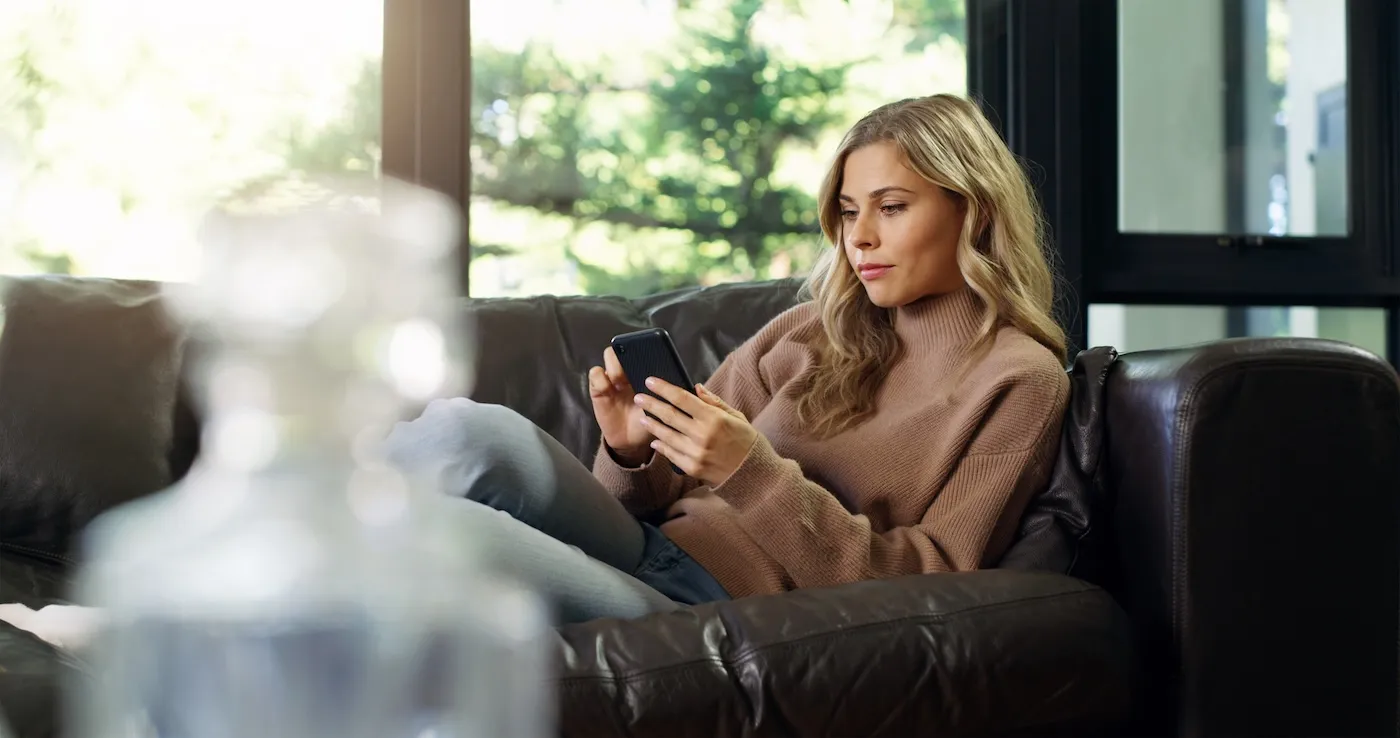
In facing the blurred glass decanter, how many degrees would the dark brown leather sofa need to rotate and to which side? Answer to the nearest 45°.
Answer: approximately 45° to its right

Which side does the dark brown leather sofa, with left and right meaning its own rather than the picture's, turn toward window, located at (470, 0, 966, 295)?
back

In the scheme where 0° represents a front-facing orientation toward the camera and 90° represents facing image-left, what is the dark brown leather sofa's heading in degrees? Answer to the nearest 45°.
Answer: approximately 0°

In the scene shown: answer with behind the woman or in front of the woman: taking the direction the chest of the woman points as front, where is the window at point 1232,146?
behind

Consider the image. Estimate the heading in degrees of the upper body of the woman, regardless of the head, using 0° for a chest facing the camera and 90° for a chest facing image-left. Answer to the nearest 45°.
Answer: approximately 45°

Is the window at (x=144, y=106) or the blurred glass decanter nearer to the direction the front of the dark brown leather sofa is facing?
the blurred glass decanter
